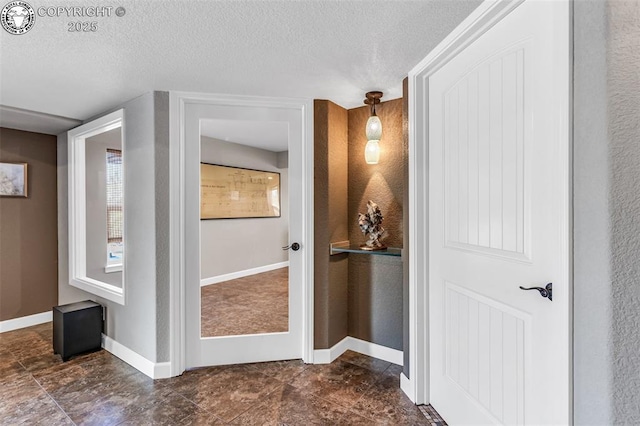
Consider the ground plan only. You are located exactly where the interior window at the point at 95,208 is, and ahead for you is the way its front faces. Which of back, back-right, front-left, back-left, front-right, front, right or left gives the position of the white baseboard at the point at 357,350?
left

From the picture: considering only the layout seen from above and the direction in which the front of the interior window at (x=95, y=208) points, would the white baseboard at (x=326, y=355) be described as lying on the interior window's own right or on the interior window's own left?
on the interior window's own left

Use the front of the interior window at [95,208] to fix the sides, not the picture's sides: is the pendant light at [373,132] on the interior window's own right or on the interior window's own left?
on the interior window's own left

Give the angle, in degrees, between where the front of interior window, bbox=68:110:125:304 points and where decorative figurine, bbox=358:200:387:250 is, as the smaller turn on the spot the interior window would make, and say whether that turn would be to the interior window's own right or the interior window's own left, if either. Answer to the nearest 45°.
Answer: approximately 90° to the interior window's own left

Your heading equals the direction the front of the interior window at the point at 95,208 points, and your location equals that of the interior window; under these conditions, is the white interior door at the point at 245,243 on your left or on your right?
on your left
